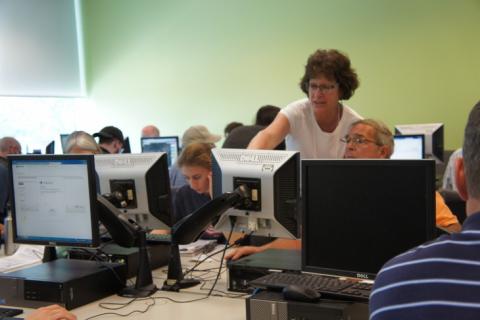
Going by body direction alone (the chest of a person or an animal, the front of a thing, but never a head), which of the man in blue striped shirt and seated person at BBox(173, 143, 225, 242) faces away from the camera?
the man in blue striped shirt

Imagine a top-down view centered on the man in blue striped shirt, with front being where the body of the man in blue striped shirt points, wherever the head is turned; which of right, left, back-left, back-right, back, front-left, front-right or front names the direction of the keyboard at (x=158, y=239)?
front-left

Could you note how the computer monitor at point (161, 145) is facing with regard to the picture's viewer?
facing the viewer

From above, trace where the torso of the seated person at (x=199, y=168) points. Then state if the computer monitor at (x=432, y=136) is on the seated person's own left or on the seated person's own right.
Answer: on the seated person's own left

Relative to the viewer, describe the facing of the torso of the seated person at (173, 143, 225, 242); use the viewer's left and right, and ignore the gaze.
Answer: facing the viewer and to the right of the viewer

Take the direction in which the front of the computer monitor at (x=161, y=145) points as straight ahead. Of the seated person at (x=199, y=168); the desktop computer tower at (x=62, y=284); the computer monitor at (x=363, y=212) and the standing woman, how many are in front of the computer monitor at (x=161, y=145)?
4

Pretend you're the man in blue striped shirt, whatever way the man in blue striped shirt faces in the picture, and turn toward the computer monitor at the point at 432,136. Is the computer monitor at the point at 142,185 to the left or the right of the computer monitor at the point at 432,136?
left

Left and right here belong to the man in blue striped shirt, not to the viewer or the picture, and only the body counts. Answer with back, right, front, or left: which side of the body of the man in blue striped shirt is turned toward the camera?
back
